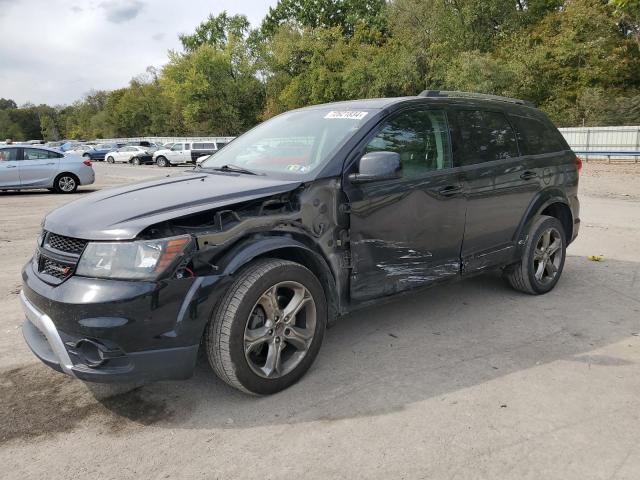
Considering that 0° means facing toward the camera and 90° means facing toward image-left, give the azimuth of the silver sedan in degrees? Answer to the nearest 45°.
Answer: approximately 90°

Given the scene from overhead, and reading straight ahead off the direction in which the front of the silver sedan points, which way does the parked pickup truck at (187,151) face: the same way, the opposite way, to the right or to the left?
the same way

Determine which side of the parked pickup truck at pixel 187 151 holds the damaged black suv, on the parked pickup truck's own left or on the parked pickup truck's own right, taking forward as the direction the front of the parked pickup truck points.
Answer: on the parked pickup truck's own left

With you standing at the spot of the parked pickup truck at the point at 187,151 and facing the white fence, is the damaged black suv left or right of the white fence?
right

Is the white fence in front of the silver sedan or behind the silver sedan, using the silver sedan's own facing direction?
behind

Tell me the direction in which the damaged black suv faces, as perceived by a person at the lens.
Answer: facing the viewer and to the left of the viewer

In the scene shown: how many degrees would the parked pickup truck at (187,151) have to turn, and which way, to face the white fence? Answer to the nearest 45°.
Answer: approximately 135° to its left

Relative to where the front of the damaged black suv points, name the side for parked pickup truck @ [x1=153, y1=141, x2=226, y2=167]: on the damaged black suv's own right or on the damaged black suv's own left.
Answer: on the damaged black suv's own right

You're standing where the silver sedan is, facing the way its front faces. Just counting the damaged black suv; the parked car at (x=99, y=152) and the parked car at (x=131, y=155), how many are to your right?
2

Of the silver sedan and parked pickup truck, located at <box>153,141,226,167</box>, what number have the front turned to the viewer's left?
2

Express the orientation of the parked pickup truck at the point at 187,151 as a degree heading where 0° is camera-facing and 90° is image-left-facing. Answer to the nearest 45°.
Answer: approximately 90°

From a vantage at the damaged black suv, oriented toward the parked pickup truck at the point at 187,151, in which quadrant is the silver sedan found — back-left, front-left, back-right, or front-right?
front-left
